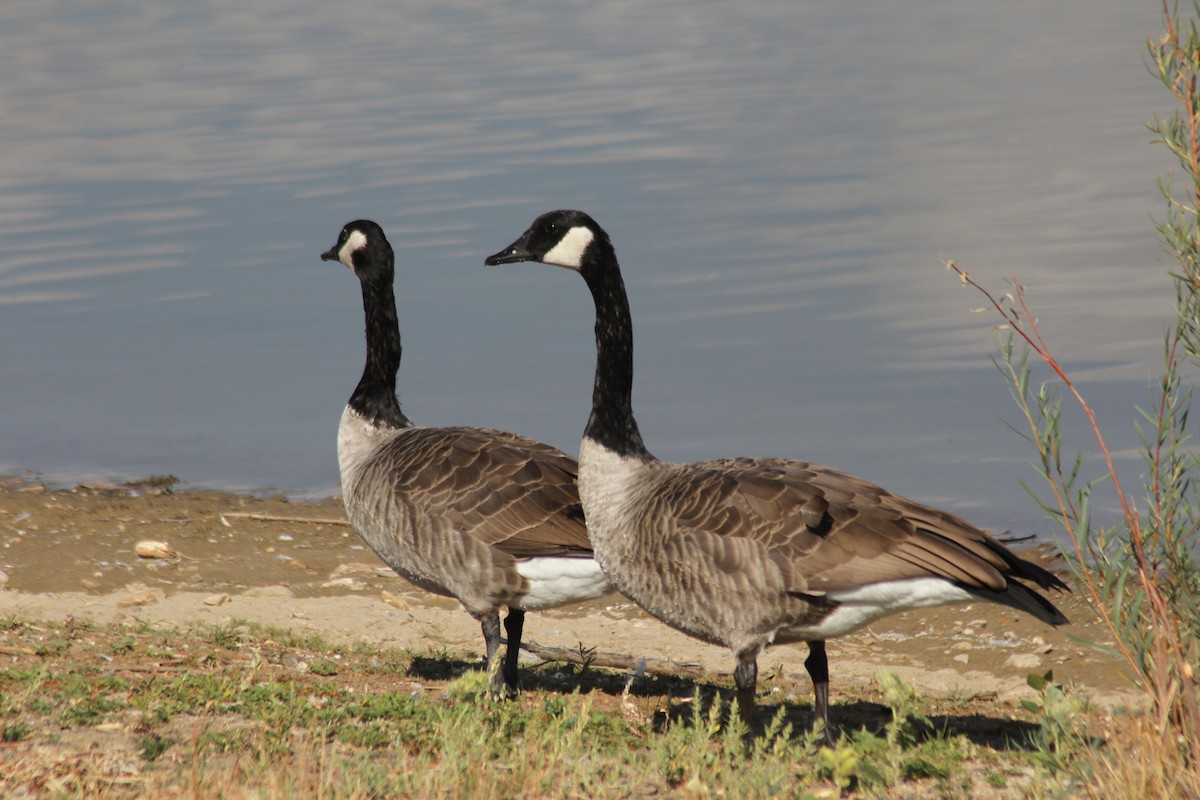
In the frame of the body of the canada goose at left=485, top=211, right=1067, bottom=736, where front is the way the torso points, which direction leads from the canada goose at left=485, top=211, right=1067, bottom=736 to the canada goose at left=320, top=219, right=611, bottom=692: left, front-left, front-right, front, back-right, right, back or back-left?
front-right

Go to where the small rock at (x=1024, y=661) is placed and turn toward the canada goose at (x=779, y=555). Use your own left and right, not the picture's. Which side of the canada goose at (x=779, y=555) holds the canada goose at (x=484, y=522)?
right

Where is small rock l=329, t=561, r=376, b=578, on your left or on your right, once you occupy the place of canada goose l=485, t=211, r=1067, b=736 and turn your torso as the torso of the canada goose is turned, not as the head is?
on your right

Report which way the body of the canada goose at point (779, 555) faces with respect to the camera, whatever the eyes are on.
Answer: to the viewer's left

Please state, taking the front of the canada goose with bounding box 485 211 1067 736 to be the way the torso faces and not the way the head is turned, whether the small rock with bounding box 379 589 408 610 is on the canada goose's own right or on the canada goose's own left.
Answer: on the canada goose's own right
